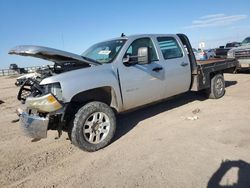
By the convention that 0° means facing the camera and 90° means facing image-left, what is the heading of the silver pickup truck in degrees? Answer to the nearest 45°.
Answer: approximately 45°

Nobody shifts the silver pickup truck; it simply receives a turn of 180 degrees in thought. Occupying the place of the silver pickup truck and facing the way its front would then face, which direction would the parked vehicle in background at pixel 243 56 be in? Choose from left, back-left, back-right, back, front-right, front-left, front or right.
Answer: front
